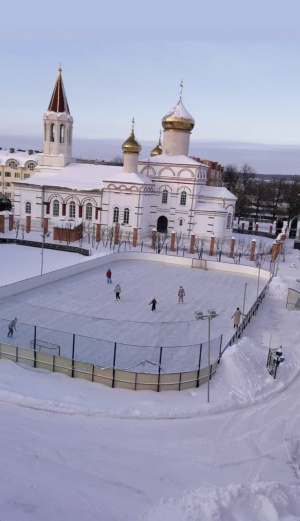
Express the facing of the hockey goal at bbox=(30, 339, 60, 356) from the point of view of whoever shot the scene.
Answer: facing away from the viewer and to the right of the viewer

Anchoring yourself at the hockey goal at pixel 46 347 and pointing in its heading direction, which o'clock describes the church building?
The church building is roughly at 11 o'clock from the hockey goal.
